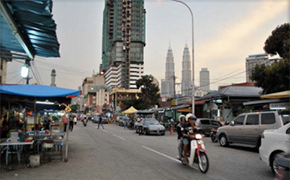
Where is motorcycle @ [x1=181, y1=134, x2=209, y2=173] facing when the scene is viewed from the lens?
facing the viewer and to the right of the viewer

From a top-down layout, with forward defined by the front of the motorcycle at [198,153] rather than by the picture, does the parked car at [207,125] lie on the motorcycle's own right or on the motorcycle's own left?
on the motorcycle's own left

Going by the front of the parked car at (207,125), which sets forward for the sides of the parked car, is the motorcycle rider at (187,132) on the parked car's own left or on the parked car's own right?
on the parked car's own right

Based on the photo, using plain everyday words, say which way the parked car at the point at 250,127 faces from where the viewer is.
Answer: facing to the left of the viewer

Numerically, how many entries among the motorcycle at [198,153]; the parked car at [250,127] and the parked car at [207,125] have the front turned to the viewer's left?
1

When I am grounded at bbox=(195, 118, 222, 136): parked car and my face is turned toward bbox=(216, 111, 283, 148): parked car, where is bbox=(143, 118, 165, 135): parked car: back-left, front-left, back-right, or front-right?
back-right

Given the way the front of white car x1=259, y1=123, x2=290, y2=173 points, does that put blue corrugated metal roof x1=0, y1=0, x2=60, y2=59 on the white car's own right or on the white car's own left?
on the white car's own right

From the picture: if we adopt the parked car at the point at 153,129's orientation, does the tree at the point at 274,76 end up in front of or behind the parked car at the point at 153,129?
in front

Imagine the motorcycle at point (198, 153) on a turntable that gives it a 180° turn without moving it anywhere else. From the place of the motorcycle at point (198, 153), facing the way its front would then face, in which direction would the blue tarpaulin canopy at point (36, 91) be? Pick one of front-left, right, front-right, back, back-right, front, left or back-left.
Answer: front-left

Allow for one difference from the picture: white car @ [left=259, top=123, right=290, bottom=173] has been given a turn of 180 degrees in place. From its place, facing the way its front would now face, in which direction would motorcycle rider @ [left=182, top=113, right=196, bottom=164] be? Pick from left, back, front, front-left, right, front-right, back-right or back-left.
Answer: front-left
